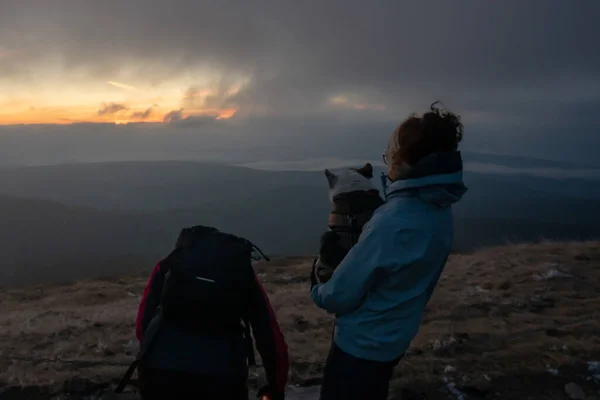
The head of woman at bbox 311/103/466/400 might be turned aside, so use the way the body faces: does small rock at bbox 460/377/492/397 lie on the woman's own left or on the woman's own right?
on the woman's own right

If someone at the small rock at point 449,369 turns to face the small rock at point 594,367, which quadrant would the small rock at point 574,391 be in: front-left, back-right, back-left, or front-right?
front-right

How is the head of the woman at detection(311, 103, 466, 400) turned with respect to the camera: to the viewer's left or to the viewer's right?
to the viewer's left

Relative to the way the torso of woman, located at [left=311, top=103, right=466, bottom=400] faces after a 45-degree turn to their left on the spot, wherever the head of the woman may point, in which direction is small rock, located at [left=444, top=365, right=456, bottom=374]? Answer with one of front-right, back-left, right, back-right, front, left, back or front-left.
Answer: right

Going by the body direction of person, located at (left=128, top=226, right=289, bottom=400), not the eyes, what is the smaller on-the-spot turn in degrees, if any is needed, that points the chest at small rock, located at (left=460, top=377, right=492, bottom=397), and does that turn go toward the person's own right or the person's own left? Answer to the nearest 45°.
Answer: approximately 45° to the person's own right

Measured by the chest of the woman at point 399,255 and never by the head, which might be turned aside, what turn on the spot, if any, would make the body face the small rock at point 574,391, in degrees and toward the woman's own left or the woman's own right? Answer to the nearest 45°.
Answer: approximately 90° to the woman's own right

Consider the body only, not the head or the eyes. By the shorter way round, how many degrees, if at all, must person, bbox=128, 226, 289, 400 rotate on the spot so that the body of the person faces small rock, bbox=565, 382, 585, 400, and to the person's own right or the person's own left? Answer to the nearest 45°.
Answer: approximately 45° to the person's own right

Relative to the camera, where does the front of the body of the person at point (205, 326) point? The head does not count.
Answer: away from the camera

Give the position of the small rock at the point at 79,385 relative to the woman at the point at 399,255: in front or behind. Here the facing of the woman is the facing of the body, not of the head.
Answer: in front

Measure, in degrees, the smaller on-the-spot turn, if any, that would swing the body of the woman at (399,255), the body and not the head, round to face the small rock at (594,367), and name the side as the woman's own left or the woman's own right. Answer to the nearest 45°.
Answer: approximately 90° to the woman's own right

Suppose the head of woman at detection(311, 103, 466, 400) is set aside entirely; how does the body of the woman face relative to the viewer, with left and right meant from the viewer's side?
facing away from the viewer and to the left of the viewer

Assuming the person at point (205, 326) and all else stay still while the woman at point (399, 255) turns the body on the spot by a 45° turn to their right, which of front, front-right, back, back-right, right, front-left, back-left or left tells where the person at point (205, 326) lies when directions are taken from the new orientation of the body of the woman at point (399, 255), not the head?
left
